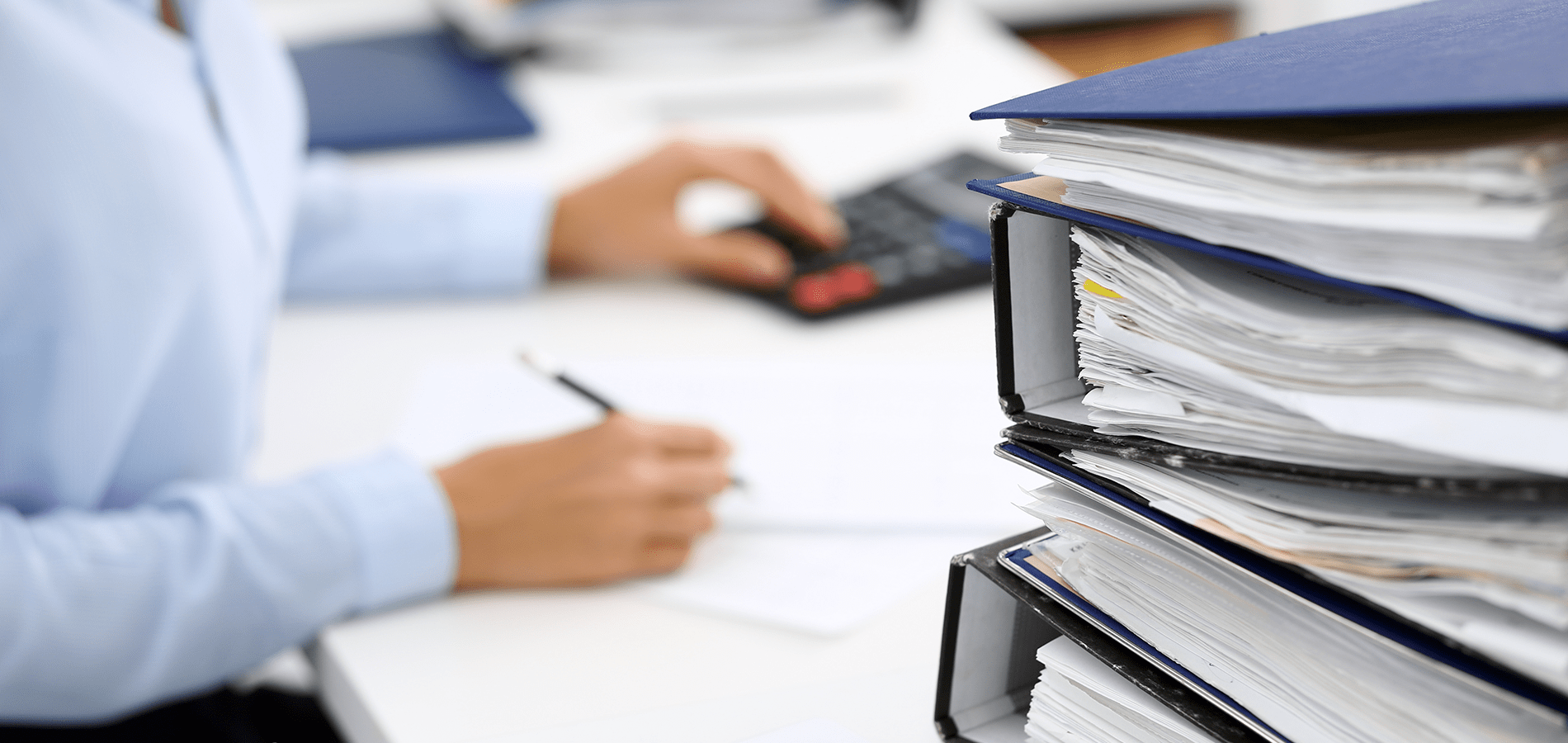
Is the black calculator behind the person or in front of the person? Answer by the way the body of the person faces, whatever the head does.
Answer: in front

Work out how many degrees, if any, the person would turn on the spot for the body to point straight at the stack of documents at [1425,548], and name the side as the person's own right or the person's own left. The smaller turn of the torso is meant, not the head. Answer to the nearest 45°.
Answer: approximately 45° to the person's own right

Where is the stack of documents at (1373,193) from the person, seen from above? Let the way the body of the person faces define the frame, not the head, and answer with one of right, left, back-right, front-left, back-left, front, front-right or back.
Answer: front-right

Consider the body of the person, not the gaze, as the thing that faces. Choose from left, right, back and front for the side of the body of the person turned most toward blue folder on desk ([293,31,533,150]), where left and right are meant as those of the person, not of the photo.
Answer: left

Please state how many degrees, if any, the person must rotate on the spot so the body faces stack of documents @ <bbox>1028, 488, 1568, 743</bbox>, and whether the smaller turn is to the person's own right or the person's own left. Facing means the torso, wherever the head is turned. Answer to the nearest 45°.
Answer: approximately 45° to the person's own right

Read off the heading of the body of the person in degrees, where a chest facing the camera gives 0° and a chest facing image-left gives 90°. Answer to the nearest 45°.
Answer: approximately 270°

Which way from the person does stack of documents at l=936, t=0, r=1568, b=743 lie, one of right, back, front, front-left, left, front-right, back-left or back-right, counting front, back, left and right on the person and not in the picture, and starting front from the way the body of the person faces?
front-right

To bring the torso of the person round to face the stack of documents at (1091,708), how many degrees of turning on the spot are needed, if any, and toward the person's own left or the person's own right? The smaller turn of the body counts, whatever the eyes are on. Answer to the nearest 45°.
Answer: approximately 45° to the person's own right
